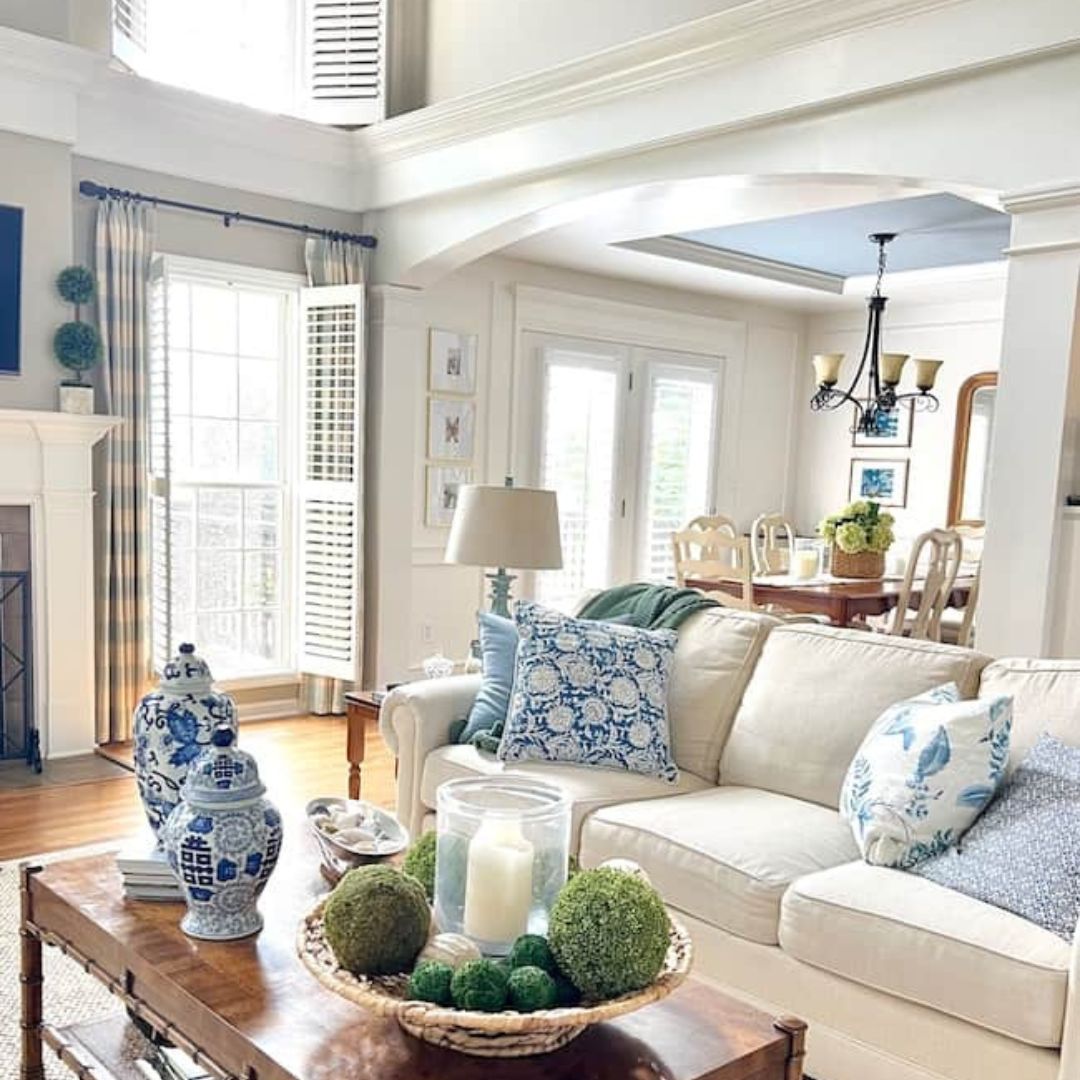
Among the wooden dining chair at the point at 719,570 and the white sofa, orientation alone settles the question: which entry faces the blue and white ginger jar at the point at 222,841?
the white sofa

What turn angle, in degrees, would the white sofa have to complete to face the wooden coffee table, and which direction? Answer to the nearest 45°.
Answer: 0° — it already faces it

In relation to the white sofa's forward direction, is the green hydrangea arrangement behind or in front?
behind

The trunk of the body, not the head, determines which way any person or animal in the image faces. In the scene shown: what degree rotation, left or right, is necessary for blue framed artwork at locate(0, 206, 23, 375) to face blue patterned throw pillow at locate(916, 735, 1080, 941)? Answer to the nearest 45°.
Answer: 0° — it already faces it

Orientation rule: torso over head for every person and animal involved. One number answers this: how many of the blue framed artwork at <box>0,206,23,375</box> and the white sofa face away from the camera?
0

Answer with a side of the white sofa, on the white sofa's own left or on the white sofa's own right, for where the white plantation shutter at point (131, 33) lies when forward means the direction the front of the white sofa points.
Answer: on the white sofa's own right

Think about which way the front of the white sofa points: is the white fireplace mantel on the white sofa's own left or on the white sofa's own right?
on the white sofa's own right

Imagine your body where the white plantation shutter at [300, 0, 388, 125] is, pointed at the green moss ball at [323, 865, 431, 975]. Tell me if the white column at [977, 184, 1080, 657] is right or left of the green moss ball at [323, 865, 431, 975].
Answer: left

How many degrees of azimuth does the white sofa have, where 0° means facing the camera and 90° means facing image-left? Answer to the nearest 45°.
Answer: approximately 45°

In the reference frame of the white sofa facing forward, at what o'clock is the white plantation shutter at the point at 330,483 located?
The white plantation shutter is roughly at 3 o'clock from the white sofa.

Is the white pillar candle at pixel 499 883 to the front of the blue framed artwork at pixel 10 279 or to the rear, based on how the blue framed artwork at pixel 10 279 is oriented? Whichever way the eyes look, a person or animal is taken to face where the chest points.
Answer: to the front

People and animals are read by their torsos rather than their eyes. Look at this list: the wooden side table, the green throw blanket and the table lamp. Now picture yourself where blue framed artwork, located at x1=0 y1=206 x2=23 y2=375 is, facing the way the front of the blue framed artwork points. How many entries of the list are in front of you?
3

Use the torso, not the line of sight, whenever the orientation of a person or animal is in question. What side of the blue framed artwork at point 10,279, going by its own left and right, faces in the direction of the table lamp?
front

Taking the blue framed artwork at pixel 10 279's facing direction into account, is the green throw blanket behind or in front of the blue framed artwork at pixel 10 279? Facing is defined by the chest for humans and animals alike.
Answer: in front

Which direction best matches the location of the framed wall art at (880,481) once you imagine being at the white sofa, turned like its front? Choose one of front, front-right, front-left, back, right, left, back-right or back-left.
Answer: back-right

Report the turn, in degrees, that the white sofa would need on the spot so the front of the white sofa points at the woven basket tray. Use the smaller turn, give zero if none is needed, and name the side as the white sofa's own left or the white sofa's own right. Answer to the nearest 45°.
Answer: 0° — it already faces it
